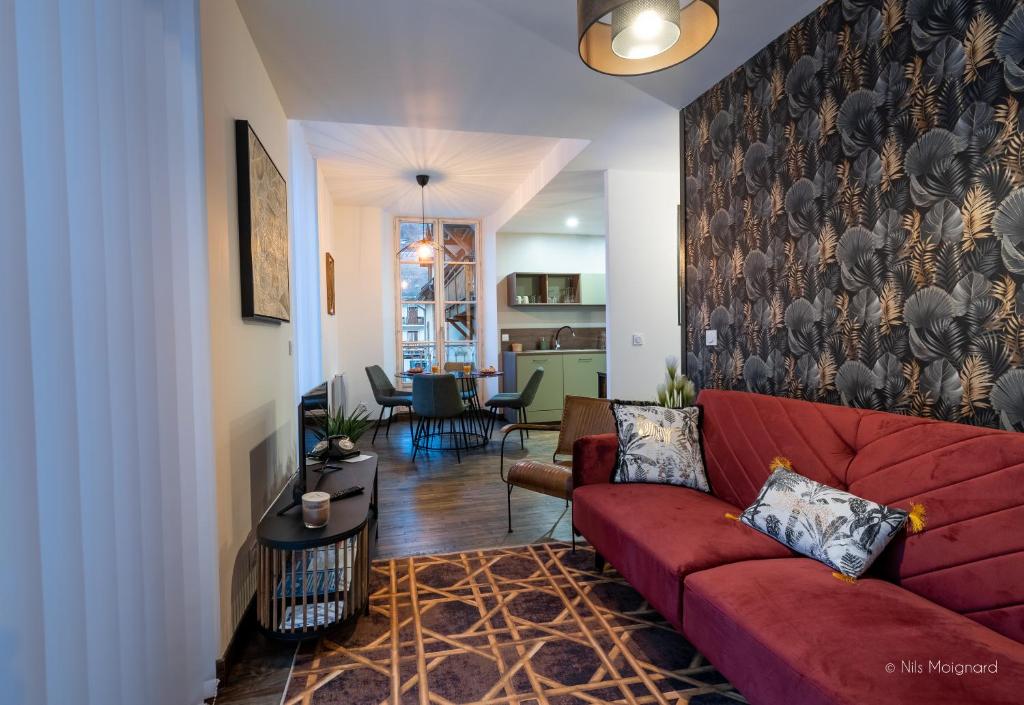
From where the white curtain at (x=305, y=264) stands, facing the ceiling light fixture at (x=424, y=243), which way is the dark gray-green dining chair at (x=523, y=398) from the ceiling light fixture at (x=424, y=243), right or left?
right

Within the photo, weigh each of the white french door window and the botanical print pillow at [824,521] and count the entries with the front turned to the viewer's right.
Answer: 0

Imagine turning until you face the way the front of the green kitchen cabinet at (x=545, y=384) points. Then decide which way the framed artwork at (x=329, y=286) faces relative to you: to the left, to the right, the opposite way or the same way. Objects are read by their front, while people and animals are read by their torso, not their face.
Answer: to the left

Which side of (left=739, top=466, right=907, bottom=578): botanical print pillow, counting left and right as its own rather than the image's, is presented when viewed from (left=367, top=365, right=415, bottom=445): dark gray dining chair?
right

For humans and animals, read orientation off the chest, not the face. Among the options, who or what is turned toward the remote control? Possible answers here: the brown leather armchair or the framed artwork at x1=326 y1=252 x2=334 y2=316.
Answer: the brown leather armchair

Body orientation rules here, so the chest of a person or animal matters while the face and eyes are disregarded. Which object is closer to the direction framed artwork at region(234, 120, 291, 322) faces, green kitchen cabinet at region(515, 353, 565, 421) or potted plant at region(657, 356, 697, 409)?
the potted plant

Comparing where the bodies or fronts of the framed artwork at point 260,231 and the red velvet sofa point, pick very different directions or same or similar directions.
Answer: very different directions

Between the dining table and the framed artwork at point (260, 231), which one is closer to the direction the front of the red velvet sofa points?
the framed artwork

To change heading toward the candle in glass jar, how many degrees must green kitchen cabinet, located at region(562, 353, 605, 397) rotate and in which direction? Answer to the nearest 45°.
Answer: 0° — it already faces it

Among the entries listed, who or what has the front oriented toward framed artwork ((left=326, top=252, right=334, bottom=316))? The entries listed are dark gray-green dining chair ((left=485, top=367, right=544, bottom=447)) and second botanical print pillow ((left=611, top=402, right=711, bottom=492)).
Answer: the dark gray-green dining chair

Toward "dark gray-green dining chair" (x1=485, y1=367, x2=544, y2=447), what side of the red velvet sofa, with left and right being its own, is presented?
right

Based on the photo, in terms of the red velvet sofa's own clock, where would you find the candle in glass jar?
The candle in glass jar is roughly at 1 o'clock from the red velvet sofa.
